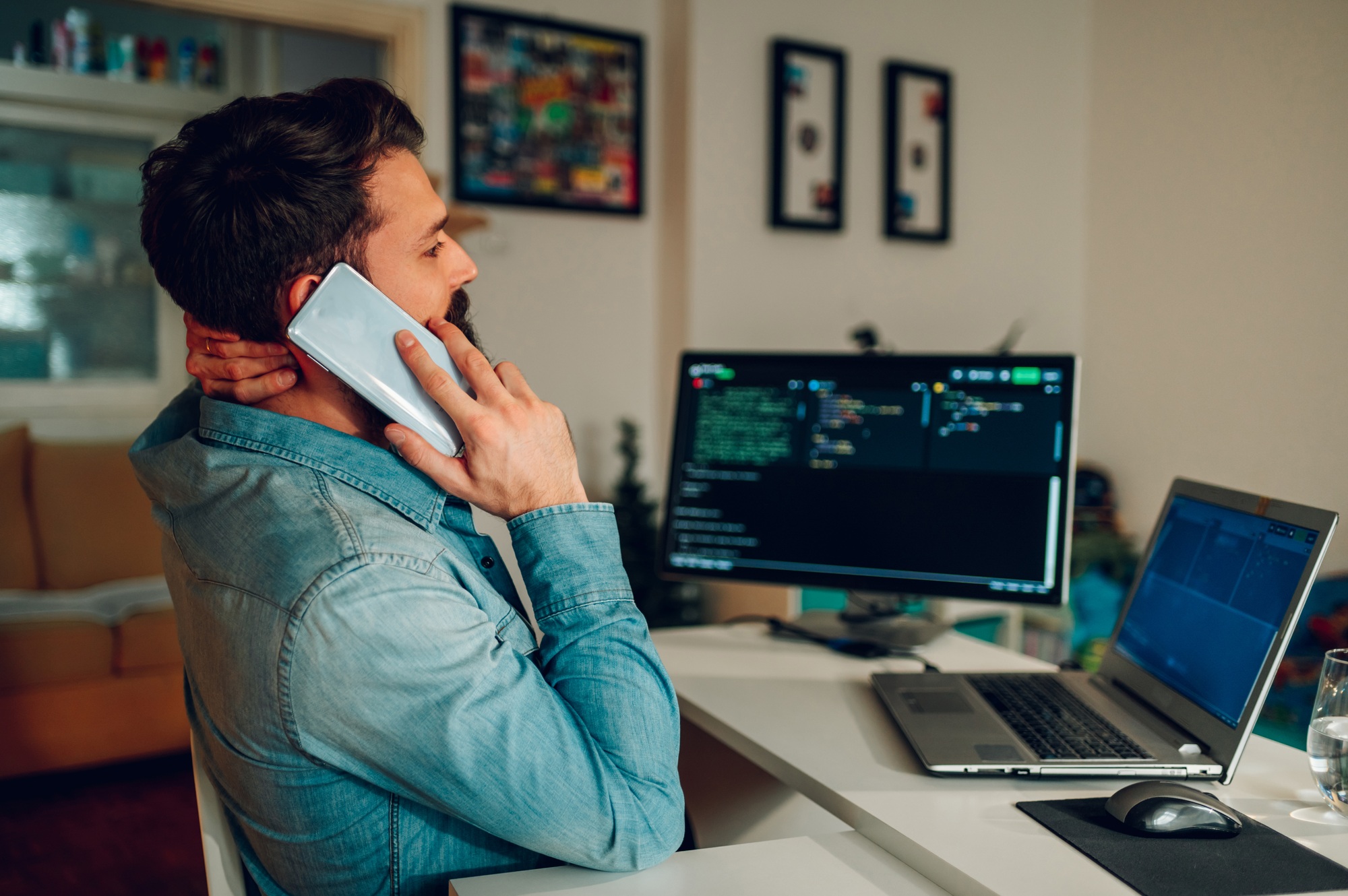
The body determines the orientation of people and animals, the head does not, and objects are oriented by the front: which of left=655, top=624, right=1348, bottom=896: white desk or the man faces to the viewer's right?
the man

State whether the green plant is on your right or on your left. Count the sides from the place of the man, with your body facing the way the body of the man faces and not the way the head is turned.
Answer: on your left

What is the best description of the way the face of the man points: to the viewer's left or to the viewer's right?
to the viewer's right

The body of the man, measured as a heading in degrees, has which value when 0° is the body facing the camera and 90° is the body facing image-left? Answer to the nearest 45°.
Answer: approximately 270°

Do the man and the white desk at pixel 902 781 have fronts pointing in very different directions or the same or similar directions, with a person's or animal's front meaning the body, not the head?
very different directions

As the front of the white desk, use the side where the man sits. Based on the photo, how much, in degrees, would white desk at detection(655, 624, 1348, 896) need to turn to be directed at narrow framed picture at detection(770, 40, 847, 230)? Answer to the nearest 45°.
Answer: approximately 135° to its right

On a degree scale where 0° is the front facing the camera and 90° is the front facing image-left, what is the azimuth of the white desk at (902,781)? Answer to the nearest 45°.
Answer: approximately 45°

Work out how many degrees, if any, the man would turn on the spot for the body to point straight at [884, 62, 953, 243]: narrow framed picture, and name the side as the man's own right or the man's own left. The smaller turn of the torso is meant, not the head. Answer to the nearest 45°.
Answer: approximately 45° to the man's own left

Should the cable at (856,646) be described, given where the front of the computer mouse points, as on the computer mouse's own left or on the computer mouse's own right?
on the computer mouse's own left
